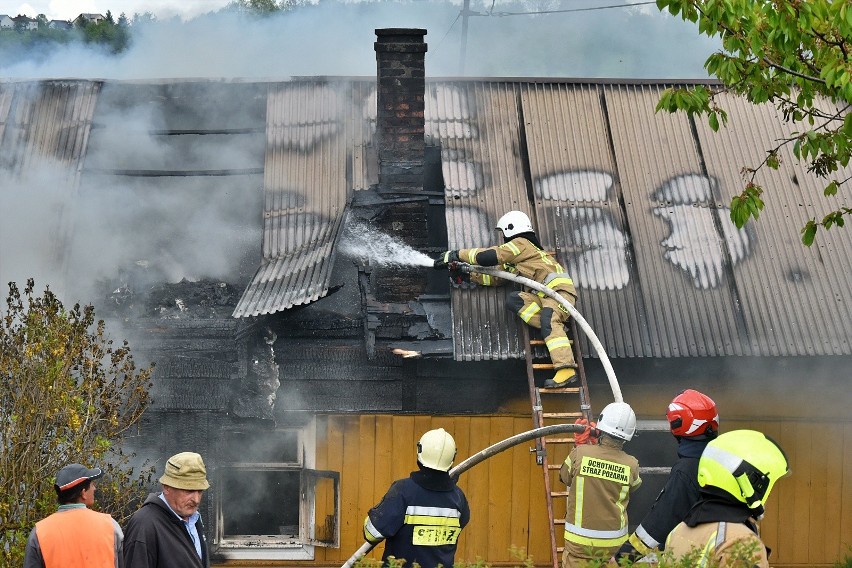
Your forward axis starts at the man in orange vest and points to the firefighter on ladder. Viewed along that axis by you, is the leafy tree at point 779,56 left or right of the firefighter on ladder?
right

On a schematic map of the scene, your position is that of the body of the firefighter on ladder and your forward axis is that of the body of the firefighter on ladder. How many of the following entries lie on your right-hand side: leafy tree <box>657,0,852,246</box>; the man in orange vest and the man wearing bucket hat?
0

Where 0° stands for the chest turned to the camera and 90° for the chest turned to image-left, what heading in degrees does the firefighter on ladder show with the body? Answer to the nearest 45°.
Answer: approximately 90°

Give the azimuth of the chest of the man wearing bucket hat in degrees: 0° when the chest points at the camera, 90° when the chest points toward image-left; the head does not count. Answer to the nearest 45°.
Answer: approximately 315°

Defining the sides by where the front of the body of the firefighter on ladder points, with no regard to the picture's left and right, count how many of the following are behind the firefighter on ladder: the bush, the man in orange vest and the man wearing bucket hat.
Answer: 0

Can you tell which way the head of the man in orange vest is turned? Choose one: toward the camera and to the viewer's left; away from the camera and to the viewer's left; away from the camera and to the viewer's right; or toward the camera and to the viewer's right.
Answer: away from the camera and to the viewer's right

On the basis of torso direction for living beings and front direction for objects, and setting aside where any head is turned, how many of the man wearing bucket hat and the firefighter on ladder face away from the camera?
0

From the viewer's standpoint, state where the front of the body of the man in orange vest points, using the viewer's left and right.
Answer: facing away from the viewer

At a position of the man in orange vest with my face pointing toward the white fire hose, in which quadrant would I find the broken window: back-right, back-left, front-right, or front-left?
front-left

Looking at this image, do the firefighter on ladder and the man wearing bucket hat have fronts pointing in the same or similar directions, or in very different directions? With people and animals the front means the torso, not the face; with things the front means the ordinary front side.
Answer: very different directions

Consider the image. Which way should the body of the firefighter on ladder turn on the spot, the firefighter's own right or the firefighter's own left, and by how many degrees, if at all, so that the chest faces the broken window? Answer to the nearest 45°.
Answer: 0° — they already face it
